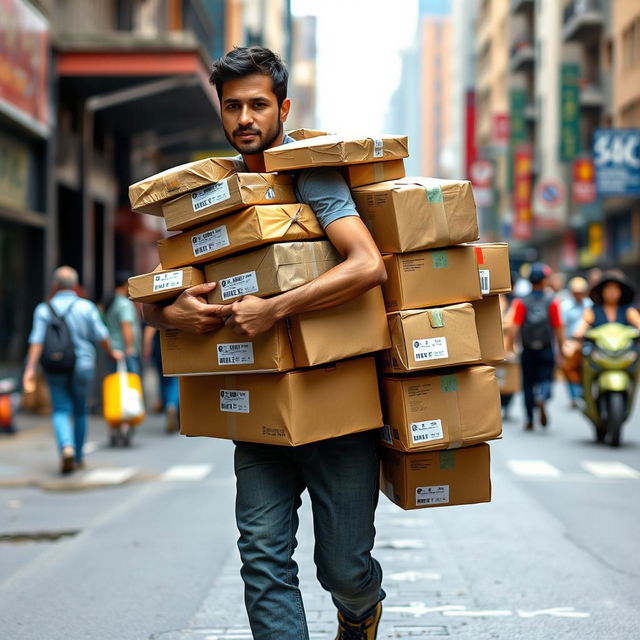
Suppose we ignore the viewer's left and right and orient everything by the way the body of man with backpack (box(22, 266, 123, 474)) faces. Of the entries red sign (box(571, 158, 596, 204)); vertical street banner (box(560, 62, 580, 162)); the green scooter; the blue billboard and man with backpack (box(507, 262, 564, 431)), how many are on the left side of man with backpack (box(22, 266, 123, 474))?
0

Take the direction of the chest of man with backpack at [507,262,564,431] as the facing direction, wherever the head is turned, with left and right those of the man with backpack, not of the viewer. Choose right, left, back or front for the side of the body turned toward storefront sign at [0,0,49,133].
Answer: left

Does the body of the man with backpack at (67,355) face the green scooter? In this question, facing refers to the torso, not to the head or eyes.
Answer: no

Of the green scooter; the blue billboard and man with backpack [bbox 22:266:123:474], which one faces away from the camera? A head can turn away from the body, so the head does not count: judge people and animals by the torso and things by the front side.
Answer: the man with backpack

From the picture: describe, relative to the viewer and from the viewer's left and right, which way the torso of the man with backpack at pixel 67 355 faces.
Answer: facing away from the viewer

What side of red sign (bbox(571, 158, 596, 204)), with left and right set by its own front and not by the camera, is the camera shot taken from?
front

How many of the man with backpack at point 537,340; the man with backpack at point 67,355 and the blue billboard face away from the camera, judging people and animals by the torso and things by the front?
2

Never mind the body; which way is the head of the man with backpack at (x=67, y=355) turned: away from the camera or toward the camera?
away from the camera

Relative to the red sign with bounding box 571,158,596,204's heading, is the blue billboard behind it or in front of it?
in front

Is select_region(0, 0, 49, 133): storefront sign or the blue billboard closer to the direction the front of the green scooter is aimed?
the storefront sign

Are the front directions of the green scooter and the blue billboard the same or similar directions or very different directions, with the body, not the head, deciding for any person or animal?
same or similar directions

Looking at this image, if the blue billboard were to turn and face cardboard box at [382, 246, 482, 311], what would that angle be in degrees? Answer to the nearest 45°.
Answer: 0° — it already faces it

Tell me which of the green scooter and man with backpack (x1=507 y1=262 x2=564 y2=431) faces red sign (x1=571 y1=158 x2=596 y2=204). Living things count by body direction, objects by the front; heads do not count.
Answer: the man with backpack

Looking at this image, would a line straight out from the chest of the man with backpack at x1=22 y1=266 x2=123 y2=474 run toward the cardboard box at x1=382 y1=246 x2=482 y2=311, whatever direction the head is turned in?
no

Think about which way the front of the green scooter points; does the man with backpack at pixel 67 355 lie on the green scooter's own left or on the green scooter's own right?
on the green scooter's own right

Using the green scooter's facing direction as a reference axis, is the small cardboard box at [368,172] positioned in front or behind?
in front

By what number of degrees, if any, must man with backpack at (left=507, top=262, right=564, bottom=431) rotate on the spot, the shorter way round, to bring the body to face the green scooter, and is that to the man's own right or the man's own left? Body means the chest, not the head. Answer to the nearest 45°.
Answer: approximately 135° to the man's own right

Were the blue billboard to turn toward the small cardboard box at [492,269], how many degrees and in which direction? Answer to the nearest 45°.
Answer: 0° — it already faces it

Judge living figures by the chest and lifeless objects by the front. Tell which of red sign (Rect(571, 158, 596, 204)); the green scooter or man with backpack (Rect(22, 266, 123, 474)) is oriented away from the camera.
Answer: the man with backpack

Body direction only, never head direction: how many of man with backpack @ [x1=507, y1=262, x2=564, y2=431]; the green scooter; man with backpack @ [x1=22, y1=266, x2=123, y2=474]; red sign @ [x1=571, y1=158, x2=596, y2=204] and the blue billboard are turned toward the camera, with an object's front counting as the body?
3

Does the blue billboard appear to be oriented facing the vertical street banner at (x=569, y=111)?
no

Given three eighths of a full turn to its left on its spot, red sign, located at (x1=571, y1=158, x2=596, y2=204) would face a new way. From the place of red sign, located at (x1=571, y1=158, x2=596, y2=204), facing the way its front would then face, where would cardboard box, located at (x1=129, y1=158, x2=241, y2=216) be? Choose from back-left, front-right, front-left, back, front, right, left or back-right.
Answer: back-right

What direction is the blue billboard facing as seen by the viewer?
toward the camera

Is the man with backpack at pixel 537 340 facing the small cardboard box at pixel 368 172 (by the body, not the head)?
no
